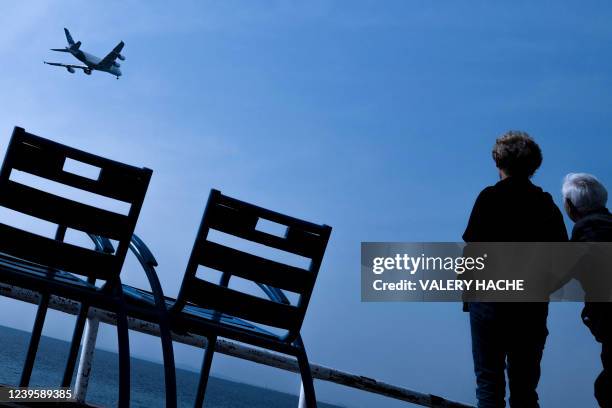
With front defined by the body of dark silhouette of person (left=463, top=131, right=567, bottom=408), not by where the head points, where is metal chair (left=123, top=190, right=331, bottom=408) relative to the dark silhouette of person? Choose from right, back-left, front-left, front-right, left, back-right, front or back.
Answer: back-left

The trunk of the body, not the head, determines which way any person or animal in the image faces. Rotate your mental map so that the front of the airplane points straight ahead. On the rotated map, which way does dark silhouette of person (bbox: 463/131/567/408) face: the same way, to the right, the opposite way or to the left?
to the left

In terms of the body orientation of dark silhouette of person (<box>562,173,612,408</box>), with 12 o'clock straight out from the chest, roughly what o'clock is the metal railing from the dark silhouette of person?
The metal railing is roughly at 10 o'clock from the dark silhouette of person.

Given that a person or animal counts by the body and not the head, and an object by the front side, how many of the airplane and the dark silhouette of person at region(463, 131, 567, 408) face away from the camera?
1

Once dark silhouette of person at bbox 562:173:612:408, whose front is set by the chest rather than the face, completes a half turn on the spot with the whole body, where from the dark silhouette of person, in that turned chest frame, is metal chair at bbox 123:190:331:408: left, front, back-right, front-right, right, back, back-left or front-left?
right

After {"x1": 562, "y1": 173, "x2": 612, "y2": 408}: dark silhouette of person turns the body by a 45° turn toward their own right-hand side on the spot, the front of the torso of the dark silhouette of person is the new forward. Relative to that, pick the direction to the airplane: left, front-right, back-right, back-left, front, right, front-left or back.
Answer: front-left

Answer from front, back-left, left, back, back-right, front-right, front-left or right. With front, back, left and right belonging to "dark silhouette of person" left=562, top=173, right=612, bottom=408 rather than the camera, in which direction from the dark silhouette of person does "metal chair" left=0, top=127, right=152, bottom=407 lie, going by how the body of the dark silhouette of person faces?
left

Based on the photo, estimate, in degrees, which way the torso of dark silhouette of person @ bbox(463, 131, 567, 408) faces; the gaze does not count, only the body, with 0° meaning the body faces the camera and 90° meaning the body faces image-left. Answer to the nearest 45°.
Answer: approximately 180°

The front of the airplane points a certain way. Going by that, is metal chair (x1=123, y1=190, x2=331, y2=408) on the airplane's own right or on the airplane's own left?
on the airplane's own right

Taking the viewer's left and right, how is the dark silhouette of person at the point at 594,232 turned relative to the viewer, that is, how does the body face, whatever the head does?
facing away from the viewer and to the left of the viewer

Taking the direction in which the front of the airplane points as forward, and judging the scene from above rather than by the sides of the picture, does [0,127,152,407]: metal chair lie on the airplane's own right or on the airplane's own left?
on the airplane's own right

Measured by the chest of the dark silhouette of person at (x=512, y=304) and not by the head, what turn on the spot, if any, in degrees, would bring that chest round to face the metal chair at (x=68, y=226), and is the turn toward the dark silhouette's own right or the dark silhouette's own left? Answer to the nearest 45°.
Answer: approximately 135° to the dark silhouette's own left

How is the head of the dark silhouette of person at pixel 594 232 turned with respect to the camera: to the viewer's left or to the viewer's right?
to the viewer's left

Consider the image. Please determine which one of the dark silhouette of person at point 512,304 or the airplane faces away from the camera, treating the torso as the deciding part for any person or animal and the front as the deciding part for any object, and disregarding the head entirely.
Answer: the dark silhouette of person
